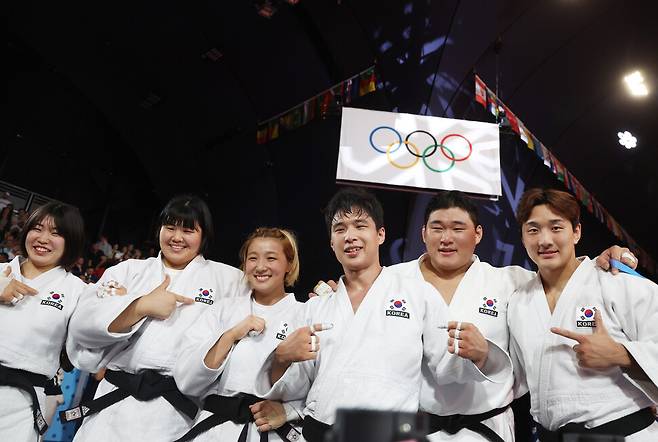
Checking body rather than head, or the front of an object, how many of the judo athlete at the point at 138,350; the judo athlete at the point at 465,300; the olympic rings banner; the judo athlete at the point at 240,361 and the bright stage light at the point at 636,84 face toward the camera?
5

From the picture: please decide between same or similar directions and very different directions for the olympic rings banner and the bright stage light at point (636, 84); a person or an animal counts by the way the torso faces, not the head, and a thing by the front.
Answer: same or similar directions

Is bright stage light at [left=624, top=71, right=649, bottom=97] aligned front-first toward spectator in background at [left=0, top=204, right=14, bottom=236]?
no

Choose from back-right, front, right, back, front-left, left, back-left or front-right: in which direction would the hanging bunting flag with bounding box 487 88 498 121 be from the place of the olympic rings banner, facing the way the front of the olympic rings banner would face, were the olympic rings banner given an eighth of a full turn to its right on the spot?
back

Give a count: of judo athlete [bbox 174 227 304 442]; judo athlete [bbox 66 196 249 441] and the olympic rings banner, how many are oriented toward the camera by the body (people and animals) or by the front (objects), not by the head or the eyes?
3

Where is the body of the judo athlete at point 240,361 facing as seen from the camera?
toward the camera

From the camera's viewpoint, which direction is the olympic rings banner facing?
toward the camera

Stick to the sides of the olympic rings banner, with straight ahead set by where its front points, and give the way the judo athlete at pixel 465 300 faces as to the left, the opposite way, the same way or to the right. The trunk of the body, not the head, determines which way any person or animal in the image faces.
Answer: the same way

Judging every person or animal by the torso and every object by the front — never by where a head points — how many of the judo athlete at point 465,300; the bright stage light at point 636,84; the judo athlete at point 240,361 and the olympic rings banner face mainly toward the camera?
4

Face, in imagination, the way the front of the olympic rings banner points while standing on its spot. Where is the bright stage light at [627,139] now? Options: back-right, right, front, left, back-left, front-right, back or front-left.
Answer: back-left

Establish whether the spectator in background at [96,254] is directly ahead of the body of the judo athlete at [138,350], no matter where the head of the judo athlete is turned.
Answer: no

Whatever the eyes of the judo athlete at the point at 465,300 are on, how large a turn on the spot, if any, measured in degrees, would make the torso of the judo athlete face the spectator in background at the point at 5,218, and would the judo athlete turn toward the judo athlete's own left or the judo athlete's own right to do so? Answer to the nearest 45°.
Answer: approximately 90° to the judo athlete's own right

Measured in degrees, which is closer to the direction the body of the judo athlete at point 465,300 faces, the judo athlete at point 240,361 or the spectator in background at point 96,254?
the judo athlete

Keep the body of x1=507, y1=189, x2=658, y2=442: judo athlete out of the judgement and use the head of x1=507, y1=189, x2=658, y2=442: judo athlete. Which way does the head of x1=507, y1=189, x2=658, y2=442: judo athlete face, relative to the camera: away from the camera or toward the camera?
toward the camera

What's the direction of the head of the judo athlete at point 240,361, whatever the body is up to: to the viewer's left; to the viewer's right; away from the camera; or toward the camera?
toward the camera

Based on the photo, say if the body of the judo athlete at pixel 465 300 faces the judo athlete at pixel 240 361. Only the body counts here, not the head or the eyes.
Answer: no

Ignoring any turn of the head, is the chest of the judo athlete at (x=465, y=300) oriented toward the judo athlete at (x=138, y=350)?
no

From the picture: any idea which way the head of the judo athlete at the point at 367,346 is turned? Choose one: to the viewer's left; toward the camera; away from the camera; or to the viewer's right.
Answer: toward the camera
